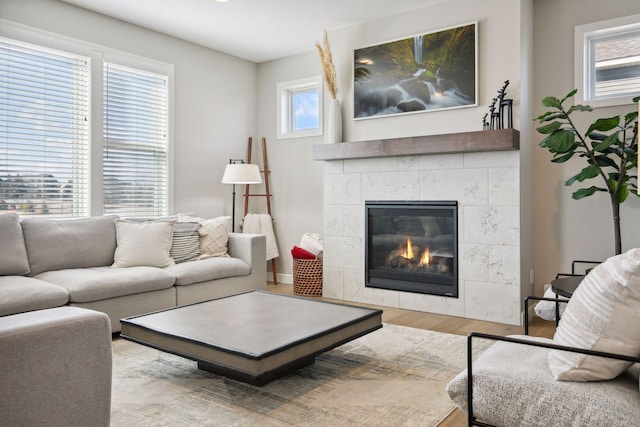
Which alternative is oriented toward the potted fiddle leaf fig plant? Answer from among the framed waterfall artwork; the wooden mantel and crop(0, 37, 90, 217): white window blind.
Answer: the white window blind

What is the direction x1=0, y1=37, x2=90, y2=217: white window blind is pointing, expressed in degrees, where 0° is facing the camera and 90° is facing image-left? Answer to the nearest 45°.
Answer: approximately 315°

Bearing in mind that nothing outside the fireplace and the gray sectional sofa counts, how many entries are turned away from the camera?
0

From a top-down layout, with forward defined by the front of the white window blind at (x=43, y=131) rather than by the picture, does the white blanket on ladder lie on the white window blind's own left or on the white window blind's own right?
on the white window blind's own left

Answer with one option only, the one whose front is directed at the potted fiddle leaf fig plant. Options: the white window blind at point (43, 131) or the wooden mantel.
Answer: the white window blind

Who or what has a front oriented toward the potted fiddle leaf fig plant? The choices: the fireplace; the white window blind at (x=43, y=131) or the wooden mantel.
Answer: the white window blind

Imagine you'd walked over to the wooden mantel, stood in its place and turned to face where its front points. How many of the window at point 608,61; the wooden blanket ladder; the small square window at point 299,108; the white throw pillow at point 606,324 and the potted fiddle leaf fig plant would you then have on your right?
2

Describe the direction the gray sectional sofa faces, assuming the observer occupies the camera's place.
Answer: facing the viewer and to the right of the viewer

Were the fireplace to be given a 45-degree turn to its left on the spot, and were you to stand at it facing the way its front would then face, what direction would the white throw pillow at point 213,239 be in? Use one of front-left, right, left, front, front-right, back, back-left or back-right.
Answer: right

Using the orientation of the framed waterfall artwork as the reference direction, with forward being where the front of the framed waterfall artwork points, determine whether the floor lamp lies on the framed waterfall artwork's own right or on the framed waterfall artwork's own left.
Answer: on the framed waterfall artwork's own right

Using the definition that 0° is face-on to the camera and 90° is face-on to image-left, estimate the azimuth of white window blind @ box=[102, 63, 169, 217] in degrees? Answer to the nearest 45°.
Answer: approximately 315°

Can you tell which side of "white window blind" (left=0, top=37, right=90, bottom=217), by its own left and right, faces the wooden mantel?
front
